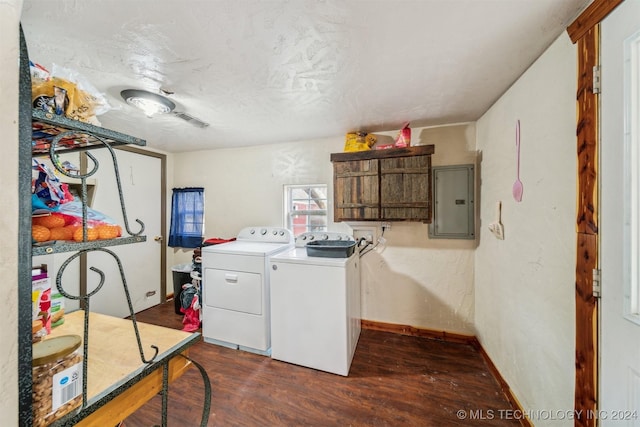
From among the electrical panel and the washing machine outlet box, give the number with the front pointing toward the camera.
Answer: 2

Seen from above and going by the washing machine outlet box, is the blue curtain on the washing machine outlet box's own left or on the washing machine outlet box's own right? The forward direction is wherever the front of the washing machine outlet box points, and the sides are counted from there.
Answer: on the washing machine outlet box's own right

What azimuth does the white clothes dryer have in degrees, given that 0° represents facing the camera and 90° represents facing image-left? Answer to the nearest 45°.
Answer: approximately 45°

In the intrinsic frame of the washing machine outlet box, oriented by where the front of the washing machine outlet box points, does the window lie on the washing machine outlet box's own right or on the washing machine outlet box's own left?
on the washing machine outlet box's own right

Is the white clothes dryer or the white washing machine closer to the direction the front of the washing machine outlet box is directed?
the white washing machine

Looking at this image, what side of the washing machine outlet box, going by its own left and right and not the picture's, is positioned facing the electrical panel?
left

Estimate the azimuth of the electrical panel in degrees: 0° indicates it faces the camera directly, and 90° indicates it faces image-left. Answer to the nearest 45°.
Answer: approximately 0°

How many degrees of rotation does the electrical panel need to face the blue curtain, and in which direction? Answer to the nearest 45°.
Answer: approximately 90° to its right
